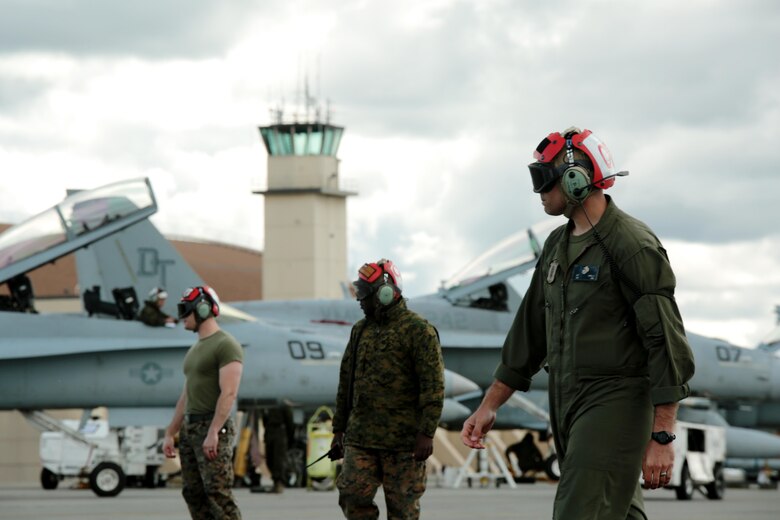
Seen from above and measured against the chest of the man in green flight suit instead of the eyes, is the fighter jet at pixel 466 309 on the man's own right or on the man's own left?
on the man's own right

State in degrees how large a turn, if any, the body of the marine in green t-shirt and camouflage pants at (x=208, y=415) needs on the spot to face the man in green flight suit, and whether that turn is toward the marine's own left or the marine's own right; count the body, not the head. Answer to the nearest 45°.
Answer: approximately 45° to the marine's own left

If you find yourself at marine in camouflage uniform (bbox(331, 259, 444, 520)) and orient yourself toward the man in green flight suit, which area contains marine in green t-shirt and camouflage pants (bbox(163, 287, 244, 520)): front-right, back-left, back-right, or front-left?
back-right

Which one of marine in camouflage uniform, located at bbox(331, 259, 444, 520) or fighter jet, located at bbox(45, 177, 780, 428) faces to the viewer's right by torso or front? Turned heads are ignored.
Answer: the fighter jet

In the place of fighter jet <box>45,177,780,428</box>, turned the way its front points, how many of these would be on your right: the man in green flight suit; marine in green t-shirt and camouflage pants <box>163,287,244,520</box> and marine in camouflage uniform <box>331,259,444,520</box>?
3

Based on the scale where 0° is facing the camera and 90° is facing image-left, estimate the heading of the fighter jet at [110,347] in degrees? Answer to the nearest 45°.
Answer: approximately 270°

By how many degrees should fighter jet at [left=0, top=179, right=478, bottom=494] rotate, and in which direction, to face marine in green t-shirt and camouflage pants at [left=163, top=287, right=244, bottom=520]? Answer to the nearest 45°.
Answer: approximately 90° to its right

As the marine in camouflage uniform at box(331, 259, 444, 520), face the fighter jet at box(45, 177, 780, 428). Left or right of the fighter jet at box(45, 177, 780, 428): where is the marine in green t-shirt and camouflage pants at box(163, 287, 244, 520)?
left

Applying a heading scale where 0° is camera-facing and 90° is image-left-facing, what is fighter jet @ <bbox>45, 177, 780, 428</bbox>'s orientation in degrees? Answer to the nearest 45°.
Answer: approximately 270°

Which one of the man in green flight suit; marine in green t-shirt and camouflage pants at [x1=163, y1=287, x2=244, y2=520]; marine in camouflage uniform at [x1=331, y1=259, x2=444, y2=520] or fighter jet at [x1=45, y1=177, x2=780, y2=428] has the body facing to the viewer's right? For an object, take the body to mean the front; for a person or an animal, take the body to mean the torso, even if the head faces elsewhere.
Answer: the fighter jet
